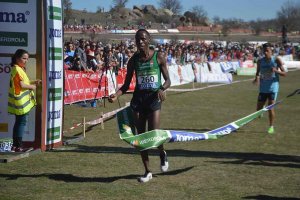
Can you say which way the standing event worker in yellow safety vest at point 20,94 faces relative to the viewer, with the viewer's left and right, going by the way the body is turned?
facing to the right of the viewer

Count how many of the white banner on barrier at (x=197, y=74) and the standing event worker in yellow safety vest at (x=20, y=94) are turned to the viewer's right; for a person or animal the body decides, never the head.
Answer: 1

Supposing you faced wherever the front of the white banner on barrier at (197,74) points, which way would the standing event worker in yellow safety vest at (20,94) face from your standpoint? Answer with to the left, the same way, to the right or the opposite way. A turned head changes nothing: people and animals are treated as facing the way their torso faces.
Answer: to the left

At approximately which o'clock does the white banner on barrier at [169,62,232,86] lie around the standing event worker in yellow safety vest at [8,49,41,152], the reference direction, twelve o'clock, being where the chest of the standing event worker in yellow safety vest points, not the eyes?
The white banner on barrier is roughly at 10 o'clock from the standing event worker in yellow safety vest.

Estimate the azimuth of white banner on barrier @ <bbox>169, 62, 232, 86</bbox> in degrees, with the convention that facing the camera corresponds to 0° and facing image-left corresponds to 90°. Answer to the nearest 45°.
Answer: approximately 0°

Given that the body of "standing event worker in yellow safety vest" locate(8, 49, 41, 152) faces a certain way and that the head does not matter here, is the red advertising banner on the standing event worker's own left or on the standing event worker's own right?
on the standing event worker's own left

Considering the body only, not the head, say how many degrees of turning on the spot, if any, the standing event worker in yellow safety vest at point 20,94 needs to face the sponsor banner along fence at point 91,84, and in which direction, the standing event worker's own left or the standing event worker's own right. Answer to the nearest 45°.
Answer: approximately 90° to the standing event worker's own left
